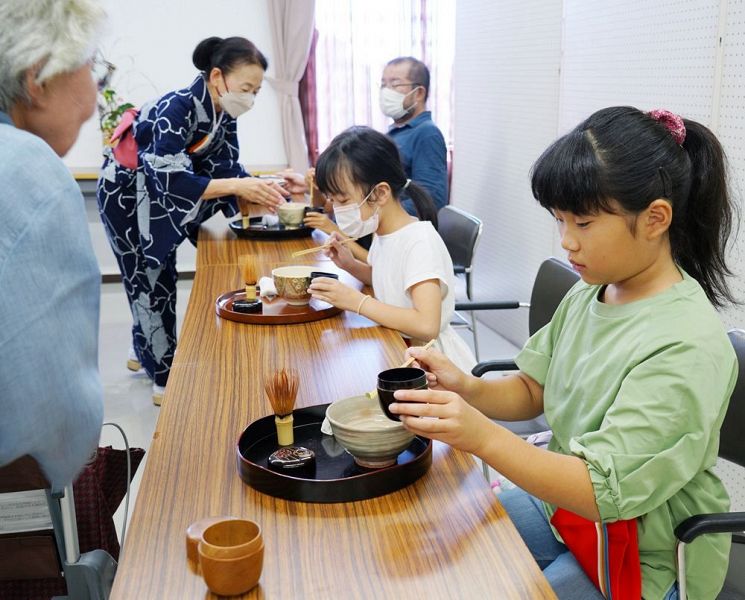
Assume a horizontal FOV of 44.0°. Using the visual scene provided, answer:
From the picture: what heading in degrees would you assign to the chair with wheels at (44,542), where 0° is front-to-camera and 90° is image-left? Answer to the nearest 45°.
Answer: approximately 225°

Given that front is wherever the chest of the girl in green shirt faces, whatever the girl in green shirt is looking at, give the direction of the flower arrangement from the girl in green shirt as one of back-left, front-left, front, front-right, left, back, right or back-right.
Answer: right

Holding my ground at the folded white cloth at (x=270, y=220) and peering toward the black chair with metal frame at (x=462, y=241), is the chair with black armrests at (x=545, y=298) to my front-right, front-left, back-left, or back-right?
front-right

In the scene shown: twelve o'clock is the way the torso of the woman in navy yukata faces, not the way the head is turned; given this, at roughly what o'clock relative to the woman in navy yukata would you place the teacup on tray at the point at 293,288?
The teacup on tray is roughly at 1 o'clock from the woman in navy yukata.

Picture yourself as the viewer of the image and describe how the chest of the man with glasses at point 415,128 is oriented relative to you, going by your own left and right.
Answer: facing the viewer and to the left of the viewer

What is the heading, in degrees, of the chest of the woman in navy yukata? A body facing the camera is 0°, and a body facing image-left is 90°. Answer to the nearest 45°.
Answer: approximately 315°

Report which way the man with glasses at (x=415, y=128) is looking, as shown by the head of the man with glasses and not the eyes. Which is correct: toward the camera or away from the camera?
toward the camera

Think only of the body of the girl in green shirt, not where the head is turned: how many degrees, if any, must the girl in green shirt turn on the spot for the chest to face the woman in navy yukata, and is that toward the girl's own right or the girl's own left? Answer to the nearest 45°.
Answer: approximately 90° to the girl's own right

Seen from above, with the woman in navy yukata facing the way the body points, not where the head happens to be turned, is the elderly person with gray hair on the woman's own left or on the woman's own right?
on the woman's own right

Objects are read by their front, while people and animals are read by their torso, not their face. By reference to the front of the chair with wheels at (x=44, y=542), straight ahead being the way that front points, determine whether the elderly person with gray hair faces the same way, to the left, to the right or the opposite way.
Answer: the same way

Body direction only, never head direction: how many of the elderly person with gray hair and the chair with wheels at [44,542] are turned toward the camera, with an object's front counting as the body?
0

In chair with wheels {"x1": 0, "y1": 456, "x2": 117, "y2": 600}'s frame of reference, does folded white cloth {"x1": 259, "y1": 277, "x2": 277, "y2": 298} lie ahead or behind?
ahead

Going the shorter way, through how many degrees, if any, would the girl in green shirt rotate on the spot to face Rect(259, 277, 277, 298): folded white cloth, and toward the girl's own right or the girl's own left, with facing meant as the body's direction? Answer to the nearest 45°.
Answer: approximately 90° to the girl's own right
